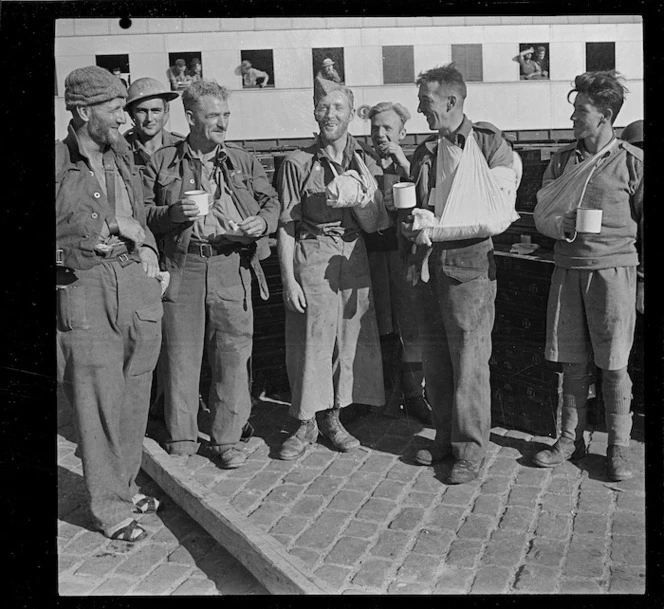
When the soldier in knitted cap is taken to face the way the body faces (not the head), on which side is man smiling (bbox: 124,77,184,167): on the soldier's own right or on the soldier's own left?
on the soldier's own left

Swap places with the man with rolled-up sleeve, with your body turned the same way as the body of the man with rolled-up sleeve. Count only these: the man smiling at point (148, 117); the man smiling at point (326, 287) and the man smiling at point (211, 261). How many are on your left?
0

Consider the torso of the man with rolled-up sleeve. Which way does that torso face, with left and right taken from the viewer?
facing the viewer and to the left of the viewer

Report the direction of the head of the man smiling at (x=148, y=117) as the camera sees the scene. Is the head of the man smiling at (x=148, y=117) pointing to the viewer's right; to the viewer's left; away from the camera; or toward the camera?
toward the camera

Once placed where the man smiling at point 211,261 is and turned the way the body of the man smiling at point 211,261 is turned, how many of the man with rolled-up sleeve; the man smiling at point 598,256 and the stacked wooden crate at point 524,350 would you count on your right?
0

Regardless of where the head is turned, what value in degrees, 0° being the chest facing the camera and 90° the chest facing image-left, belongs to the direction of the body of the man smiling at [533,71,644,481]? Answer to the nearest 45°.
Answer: approximately 45°

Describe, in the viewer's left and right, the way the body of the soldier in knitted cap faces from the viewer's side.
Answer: facing the viewer and to the right of the viewer

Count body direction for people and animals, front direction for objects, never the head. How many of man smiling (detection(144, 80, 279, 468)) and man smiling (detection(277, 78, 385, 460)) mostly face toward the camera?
2

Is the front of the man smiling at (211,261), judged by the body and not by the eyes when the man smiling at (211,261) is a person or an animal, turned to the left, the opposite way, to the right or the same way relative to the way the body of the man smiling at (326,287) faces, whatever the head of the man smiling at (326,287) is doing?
the same way

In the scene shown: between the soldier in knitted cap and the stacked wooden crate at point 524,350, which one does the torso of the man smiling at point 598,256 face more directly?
the soldier in knitted cap

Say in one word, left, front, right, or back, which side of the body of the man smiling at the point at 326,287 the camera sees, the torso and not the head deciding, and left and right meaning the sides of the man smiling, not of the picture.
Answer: front
